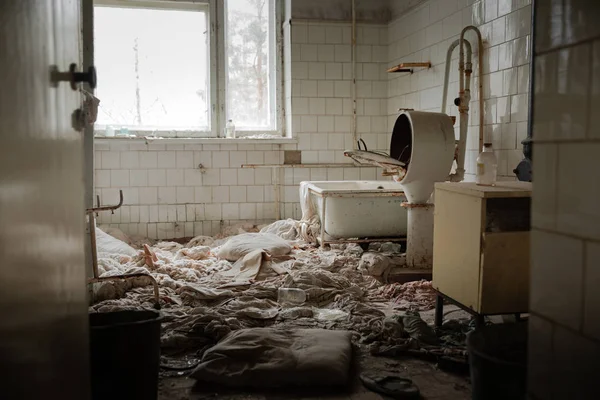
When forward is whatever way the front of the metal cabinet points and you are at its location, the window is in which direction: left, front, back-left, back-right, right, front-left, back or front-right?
back

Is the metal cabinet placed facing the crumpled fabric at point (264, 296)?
no

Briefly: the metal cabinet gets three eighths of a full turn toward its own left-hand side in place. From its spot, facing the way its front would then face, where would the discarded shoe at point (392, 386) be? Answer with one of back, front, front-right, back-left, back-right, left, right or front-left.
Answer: back-left

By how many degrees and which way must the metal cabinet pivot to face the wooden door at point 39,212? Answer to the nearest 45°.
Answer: approximately 90° to its right

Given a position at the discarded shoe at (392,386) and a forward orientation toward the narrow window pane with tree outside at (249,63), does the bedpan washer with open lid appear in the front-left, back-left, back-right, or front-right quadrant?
front-right

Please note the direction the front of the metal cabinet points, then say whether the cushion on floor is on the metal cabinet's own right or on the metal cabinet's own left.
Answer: on the metal cabinet's own right

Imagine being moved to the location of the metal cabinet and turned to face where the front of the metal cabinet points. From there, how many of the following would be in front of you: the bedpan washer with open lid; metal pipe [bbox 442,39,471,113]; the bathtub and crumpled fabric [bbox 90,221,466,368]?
0

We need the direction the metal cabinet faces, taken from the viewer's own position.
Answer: facing the viewer and to the right of the viewer

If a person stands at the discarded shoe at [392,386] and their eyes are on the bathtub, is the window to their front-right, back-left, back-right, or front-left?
front-left

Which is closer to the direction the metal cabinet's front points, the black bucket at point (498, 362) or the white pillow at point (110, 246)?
the black bucket

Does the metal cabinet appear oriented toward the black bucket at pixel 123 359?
no

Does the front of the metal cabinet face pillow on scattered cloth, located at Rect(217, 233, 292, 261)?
no

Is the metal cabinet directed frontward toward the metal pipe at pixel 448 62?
no
